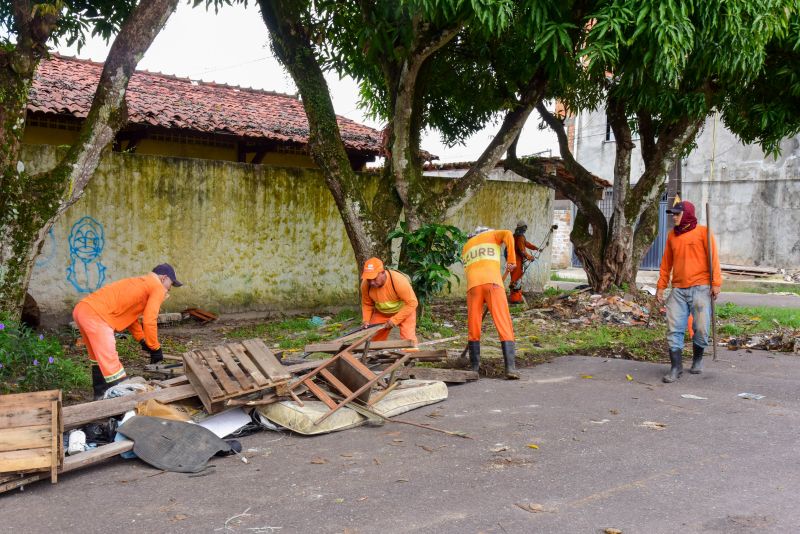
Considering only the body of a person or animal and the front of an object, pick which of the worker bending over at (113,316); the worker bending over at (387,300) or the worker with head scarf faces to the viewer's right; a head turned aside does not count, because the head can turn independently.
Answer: the worker bending over at (113,316)

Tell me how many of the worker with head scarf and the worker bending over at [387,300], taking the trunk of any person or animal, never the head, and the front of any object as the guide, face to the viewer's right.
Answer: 0

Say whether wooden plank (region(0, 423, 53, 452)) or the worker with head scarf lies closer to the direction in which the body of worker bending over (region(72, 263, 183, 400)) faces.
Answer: the worker with head scarf

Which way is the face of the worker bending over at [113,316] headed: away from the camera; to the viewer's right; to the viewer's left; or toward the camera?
to the viewer's right

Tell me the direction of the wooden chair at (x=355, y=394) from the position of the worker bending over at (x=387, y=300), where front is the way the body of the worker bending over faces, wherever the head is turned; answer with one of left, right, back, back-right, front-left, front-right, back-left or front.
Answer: front-left

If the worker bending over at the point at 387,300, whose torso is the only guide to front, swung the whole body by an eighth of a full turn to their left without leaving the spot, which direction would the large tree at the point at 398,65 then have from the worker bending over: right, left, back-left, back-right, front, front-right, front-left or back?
back

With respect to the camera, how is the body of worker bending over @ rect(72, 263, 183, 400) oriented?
to the viewer's right

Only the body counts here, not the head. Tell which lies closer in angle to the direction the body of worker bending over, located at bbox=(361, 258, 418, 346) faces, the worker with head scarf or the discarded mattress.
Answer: the discarded mattress

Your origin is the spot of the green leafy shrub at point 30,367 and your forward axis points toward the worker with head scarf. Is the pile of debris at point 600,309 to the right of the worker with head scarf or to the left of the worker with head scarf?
left

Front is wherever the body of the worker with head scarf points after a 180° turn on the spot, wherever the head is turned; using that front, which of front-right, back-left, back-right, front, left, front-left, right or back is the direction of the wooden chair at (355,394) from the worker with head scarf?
back

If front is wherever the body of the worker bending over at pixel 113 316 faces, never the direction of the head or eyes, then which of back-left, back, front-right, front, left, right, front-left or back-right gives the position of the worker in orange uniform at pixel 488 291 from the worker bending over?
front

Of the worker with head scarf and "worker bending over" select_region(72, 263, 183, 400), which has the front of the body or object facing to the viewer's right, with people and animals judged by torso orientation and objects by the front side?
the worker bending over

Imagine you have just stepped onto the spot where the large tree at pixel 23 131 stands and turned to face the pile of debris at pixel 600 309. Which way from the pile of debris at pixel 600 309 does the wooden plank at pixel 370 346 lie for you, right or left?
right

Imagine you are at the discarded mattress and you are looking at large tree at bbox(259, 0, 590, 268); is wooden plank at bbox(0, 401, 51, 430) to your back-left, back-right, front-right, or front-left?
back-left

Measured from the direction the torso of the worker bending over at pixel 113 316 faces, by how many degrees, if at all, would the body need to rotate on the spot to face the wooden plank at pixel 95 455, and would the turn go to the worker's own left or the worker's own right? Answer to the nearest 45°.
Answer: approximately 90° to the worker's own right

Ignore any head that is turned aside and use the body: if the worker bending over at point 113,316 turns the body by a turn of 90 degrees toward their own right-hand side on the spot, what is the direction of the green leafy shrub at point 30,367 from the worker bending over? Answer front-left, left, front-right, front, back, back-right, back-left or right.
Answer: back-right

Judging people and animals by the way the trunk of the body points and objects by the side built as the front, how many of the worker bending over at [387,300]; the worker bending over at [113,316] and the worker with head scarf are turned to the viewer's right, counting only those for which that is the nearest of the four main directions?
1
